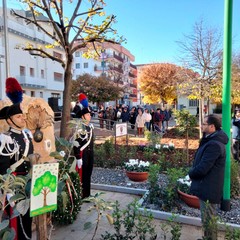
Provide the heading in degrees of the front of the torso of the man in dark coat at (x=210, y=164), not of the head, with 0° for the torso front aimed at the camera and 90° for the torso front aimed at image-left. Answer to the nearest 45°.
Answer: approximately 90°

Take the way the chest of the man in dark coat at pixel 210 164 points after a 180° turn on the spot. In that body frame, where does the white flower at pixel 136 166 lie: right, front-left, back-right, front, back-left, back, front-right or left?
back-left

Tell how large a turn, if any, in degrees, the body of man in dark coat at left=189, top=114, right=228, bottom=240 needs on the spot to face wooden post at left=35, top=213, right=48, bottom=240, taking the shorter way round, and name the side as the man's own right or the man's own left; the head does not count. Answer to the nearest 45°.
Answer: approximately 45° to the man's own left

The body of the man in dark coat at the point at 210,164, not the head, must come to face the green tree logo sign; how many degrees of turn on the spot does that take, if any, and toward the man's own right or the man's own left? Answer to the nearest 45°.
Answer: approximately 45° to the man's own left

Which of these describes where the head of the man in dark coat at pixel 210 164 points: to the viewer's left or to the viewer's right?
to the viewer's left
